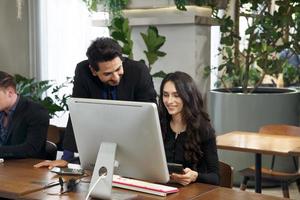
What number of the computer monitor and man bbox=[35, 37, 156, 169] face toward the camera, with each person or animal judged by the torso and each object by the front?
1

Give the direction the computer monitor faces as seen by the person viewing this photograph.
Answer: facing away from the viewer and to the right of the viewer

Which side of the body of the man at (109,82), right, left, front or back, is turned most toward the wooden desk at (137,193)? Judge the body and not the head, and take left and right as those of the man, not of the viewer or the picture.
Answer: front

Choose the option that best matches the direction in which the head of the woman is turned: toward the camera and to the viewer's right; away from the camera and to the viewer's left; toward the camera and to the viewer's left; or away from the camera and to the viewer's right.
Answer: toward the camera and to the viewer's left

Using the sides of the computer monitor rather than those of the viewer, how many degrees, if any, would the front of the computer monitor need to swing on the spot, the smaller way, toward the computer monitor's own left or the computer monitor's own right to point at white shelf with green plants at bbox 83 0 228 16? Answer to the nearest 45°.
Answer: approximately 45° to the computer monitor's own left

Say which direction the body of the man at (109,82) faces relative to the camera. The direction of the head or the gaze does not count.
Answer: toward the camera

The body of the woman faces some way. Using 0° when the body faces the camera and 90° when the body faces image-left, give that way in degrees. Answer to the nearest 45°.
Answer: approximately 45°

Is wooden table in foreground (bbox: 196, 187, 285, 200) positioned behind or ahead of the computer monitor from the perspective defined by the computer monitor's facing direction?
ahead

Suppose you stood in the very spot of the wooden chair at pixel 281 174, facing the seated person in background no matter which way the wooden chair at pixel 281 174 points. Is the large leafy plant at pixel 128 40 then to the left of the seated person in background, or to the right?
right
